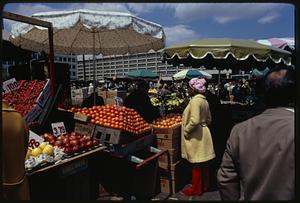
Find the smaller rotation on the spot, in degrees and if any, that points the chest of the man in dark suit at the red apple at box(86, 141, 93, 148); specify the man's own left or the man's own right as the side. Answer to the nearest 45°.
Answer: approximately 45° to the man's own left

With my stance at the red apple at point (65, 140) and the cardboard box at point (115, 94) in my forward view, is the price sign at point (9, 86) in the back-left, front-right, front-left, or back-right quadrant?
front-left

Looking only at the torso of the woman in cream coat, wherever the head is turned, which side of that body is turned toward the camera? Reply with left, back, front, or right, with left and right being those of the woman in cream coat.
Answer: left

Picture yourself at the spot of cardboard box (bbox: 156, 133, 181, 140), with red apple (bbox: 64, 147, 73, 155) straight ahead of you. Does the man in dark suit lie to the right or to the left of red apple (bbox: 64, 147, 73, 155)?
left

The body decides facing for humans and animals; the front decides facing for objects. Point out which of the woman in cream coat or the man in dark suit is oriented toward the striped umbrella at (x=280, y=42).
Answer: the man in dark suit

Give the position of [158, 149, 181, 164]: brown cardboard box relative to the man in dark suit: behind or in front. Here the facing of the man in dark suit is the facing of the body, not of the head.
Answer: in front

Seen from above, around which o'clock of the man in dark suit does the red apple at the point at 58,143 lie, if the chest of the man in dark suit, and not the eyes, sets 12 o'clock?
The red apple is roughly at 10 o'clock from the man in dark suit.

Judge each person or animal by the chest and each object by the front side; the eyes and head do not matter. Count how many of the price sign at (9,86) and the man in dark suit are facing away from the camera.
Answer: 1

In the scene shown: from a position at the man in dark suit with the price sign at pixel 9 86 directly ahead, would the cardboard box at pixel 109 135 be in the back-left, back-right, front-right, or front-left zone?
front-right

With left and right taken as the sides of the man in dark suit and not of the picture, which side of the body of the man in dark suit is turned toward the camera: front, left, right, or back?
back
